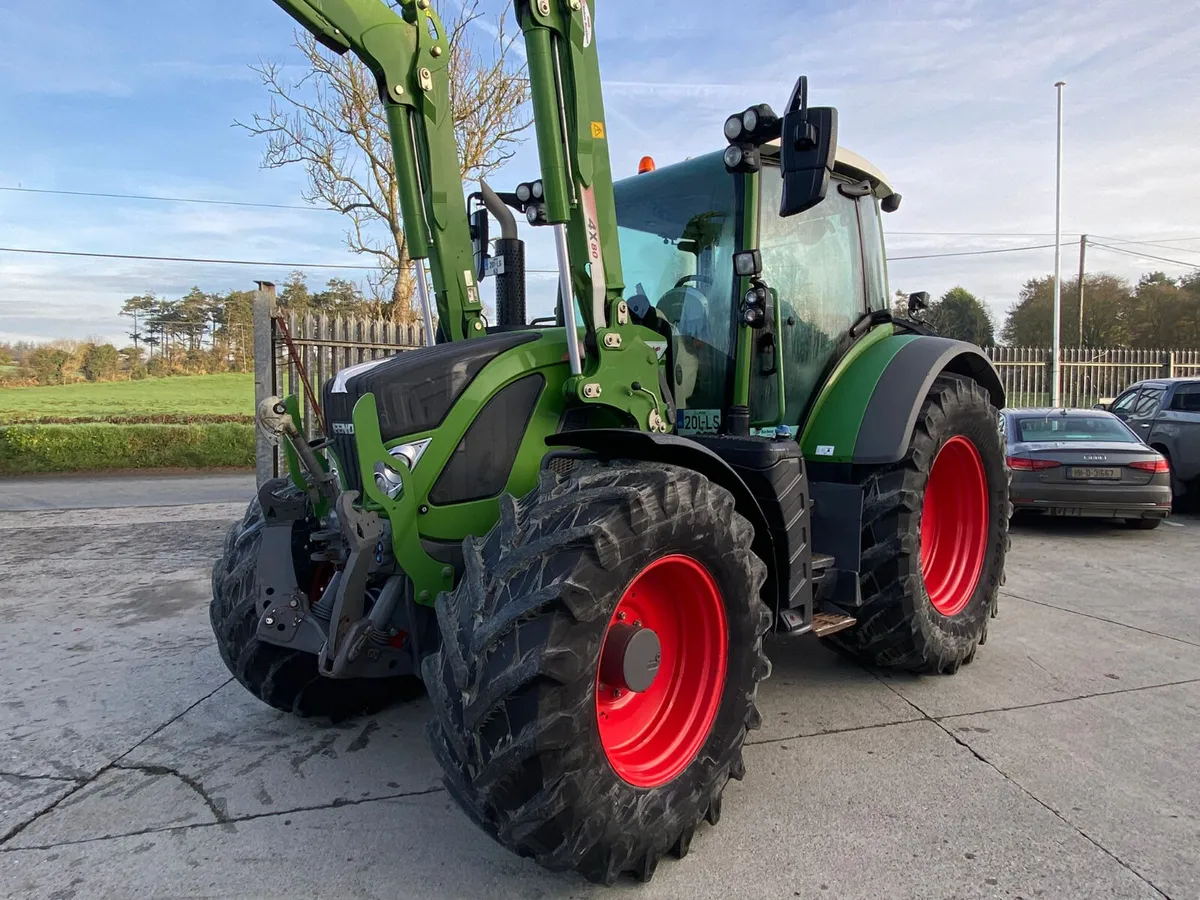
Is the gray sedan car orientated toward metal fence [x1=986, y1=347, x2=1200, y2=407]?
yes

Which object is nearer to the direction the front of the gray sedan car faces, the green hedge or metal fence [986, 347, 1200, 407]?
the metal fence

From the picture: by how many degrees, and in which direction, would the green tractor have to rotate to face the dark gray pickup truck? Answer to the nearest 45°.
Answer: approximately 180°

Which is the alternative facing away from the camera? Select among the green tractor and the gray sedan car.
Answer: the gray sedan car

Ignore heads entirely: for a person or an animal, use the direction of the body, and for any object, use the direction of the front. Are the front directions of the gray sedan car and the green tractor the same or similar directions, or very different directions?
very different directions

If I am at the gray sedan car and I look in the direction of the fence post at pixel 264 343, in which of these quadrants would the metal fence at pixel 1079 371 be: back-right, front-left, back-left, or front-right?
back-right

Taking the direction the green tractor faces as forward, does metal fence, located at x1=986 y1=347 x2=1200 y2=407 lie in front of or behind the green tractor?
behind

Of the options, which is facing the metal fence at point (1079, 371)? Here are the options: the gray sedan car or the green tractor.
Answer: the gray sedan car

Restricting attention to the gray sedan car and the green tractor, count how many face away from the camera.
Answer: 1

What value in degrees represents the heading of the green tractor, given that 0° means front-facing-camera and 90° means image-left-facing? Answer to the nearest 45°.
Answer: approximately 45°

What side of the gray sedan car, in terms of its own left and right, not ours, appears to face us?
back

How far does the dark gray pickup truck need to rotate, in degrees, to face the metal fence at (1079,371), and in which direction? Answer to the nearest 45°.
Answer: approximately 45° to its right

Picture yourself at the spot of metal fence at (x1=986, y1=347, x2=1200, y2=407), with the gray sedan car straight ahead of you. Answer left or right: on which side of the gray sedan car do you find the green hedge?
right
